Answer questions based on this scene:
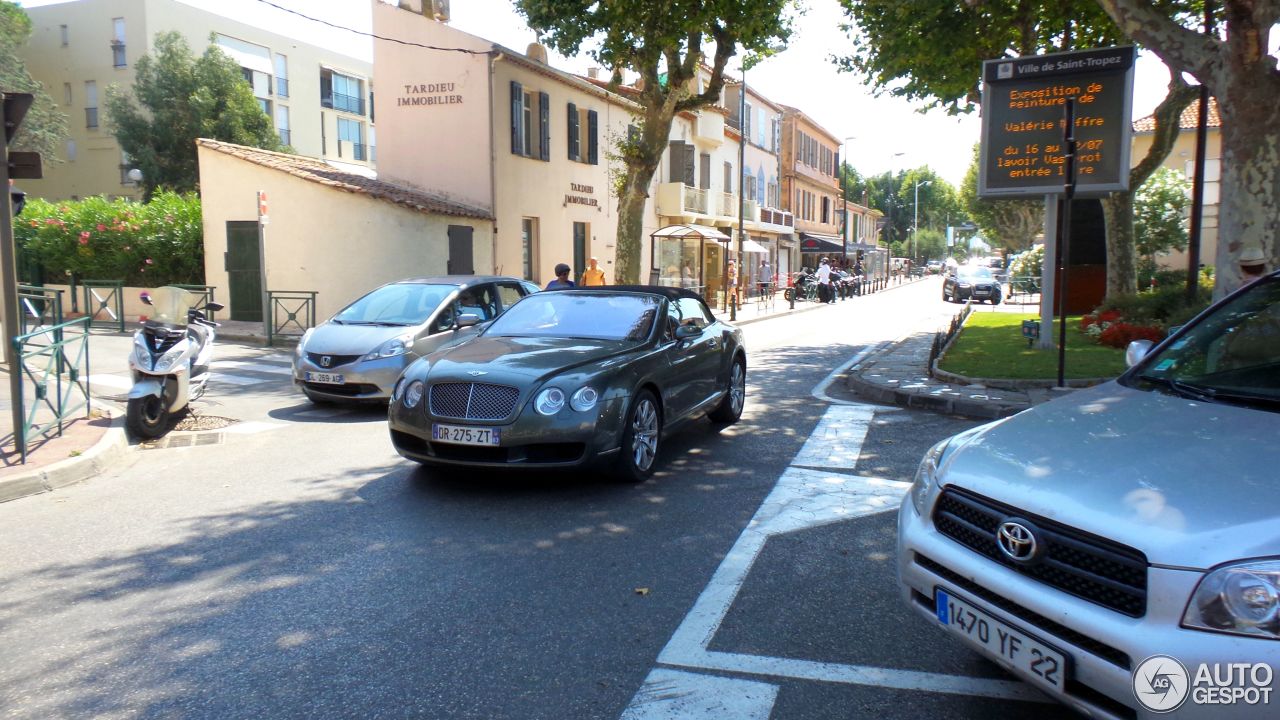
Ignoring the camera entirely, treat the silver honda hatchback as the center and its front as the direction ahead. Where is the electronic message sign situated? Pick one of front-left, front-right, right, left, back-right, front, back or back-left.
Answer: back-left

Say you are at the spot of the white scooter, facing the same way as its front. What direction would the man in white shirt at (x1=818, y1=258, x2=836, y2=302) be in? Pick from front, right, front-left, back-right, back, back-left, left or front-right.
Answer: back

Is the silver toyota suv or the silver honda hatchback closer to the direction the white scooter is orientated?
the silver toyota suv

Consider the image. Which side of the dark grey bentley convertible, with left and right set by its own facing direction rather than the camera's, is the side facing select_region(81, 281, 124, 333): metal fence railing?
right

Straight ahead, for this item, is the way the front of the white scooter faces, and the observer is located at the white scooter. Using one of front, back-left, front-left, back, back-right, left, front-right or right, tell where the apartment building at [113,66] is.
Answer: back-right

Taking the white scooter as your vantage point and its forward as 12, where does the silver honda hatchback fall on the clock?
The silver honda hatchback is roughly at 7 o'clock from the white scooter.

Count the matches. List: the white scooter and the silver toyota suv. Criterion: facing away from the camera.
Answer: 0

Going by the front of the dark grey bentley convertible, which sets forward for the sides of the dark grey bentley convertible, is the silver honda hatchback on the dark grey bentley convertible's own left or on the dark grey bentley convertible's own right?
on the dark grey bentley convertible's own right

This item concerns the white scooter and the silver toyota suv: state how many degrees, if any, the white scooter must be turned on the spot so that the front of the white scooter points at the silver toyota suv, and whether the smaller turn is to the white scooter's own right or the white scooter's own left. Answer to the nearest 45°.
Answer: approximately 45° to the white scooter's own left

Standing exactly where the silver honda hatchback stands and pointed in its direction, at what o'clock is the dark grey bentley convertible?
The dark grey bentley convertible is roughly at 10 o'clock from the silver honda hatchback.

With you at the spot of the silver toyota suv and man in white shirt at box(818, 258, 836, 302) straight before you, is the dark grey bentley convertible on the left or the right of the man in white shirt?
left

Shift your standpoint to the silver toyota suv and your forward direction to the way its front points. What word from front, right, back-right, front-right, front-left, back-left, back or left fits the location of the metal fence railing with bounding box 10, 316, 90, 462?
front-right

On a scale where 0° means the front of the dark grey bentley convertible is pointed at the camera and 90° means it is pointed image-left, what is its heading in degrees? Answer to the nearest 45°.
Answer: approximately 45°

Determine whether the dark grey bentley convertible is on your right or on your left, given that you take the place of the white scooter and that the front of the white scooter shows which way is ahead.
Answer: on your left

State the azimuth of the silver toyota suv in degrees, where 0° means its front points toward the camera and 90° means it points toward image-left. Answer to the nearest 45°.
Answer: approximately 45°

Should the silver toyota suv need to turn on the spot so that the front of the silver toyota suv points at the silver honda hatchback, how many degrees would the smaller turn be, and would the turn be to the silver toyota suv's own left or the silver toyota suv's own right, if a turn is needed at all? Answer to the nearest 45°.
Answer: approximately 90° to the silver toyota suv's own right
